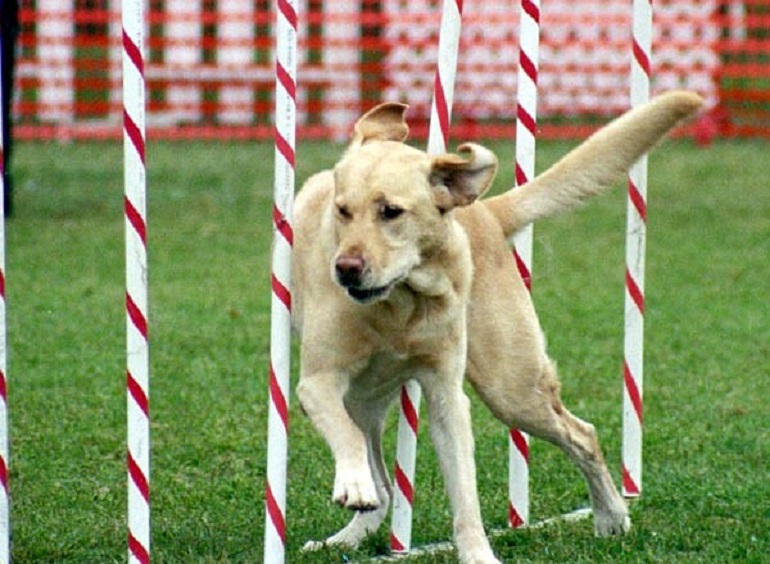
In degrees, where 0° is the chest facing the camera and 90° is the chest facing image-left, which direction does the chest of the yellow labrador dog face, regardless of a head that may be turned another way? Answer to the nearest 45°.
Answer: approximately 45°

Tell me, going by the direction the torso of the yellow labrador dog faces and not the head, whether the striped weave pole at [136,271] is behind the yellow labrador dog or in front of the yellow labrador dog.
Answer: in front

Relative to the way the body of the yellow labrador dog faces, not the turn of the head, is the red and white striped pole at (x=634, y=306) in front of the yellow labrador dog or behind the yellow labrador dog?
behind

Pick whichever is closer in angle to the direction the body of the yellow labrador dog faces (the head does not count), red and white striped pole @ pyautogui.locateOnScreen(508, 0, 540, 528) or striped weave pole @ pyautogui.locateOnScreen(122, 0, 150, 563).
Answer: the striped weave pole
